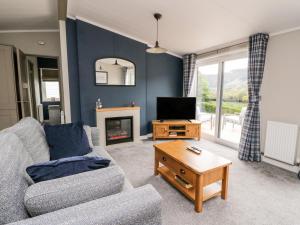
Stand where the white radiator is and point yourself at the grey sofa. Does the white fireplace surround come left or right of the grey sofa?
right

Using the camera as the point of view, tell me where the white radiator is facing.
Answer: facing the viewer and to the left of the viewer

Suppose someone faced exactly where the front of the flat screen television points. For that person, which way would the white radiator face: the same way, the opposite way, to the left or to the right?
to the right

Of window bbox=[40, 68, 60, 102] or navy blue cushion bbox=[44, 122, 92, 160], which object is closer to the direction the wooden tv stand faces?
the navy blue cushion

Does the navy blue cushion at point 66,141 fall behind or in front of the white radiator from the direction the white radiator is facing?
in front

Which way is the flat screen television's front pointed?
toward the camera

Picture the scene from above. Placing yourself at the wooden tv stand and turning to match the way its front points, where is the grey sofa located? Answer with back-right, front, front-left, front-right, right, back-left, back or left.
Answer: front

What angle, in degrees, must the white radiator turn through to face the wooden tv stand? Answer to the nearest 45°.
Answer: approximately 45° to its right

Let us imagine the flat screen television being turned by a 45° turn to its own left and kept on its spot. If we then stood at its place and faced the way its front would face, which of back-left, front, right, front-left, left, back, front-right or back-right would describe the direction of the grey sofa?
front-right

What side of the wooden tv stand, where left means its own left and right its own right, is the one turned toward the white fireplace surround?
right

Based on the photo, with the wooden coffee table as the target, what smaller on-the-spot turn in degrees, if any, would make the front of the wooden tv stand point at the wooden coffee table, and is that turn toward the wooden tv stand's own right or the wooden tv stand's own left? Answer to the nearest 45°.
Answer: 0° — it already faces it

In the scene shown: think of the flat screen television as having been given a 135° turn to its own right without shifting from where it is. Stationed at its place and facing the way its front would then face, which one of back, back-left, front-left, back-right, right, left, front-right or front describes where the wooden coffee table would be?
back-left

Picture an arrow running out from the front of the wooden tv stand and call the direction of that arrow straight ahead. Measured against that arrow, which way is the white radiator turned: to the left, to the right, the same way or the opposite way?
to the right

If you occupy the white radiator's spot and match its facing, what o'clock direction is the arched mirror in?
The arched mirror is roughly at 1 o'clock from the white radiator.

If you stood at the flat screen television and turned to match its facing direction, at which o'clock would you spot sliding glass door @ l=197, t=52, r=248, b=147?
The sliding glass door is roughly at 9 o'clock from the flat screen television.

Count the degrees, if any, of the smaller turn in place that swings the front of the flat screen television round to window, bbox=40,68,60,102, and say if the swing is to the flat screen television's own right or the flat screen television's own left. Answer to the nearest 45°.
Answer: approximately 90° to the flat screen television's own right

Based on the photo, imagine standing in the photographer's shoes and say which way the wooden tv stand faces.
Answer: facing the viewer

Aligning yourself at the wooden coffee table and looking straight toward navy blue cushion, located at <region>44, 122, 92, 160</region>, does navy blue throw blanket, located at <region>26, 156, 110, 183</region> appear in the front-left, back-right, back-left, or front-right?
front-left
